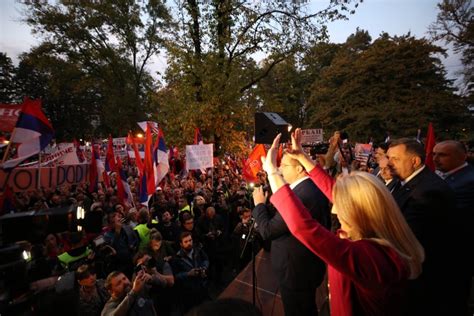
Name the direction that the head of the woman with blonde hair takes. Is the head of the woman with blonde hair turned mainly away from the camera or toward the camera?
away from the camera

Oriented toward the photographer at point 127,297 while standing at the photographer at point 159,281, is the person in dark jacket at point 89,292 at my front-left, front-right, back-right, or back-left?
front-right

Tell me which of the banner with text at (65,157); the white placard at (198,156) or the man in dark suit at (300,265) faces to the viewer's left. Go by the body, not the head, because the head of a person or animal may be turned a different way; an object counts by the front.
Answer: the man in dark suit

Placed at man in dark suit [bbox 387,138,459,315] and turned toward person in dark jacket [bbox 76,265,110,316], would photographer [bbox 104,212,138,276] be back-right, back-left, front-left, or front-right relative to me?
front-right

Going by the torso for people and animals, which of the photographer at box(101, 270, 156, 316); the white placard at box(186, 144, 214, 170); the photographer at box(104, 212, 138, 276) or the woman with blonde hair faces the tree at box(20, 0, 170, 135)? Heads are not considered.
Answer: the woman with blonde hair

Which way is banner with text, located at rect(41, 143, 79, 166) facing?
toward the camera

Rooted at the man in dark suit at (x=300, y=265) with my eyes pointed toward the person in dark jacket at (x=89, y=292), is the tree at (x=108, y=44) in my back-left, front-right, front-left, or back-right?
front-right

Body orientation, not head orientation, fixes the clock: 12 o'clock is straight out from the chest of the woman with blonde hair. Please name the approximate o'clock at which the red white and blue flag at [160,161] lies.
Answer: The red white and blue flag is roughly at 12 o'clock from the woman with blonde hair.

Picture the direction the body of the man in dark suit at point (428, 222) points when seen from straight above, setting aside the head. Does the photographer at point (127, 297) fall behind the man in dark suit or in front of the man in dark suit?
in front

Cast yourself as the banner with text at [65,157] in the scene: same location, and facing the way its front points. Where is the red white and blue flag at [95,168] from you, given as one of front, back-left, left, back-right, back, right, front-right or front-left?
front-left

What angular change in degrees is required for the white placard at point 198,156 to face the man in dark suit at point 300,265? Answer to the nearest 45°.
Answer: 0° — it already faces them

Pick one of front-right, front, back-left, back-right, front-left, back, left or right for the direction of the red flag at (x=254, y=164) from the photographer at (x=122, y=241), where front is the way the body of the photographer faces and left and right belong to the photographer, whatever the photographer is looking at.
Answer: left

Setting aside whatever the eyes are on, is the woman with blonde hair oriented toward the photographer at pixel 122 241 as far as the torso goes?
yes

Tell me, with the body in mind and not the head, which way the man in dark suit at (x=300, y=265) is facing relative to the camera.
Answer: to the viewer's left

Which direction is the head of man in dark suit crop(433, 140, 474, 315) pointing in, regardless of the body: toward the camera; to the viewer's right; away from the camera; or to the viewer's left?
to the viewer's left

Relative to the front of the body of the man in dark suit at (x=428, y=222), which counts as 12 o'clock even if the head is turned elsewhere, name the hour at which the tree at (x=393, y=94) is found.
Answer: The tree is roughly at 3 o'clock from the man in dark suit.
